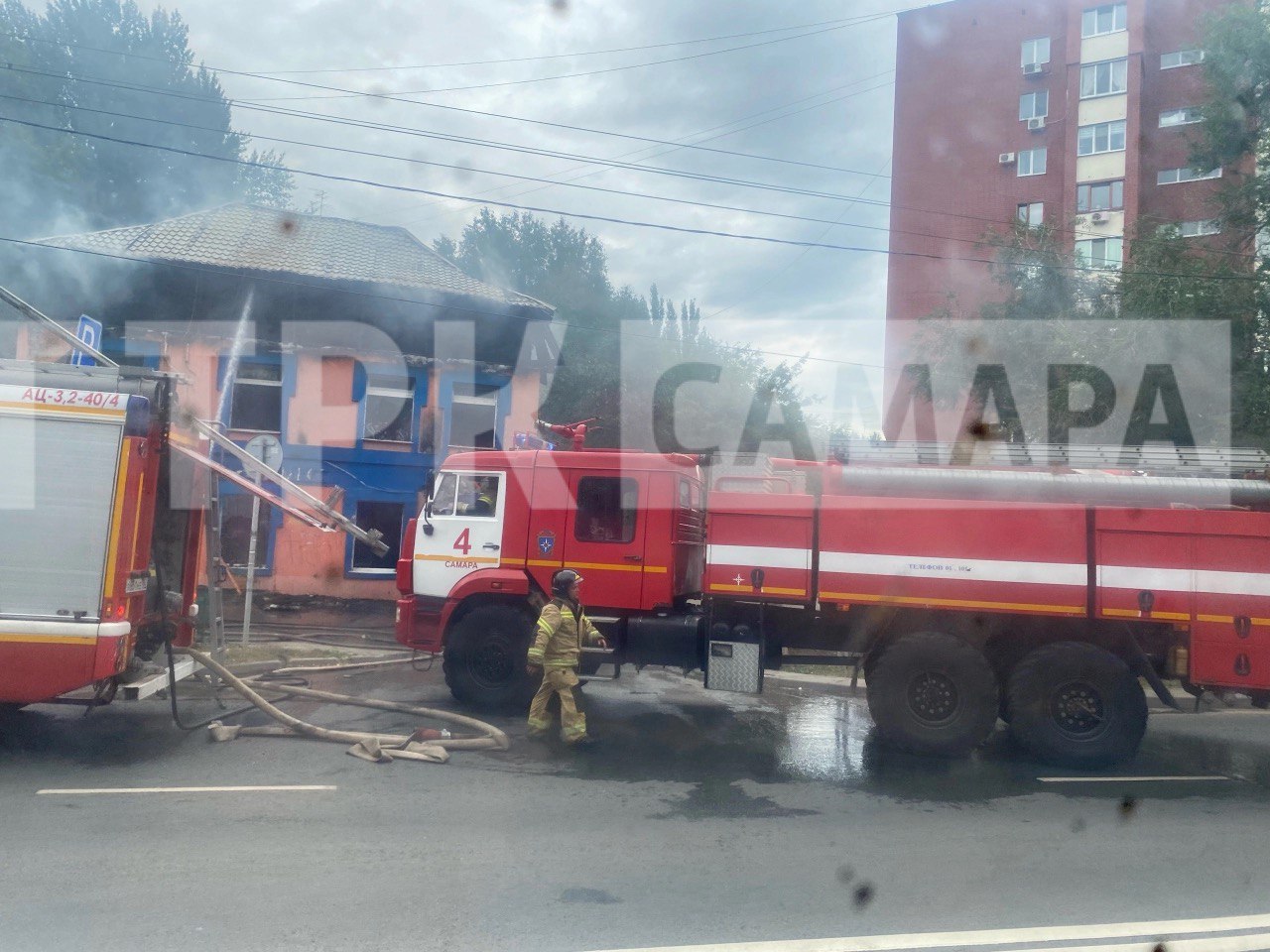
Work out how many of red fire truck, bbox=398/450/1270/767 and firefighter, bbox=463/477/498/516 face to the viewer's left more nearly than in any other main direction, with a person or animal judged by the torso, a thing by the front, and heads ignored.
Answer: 2

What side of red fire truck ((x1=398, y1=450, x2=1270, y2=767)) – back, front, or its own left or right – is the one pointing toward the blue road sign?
front

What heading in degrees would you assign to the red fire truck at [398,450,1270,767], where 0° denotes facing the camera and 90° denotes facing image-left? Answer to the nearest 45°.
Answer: approximately 90°

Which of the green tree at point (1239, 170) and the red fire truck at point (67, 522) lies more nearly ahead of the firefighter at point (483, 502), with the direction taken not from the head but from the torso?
the red fire truck

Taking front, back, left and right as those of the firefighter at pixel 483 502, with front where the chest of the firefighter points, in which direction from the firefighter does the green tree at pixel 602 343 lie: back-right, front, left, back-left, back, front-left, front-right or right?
right

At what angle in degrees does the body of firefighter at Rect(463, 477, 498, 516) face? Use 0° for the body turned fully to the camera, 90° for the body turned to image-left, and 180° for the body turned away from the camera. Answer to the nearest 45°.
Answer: approximately 90°

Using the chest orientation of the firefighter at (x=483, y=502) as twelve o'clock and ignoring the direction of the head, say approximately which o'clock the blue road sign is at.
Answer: The blue road sign is roughly at 12 o'clock from the firefighter.

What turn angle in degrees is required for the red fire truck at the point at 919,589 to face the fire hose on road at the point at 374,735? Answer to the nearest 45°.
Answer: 0° — it already faces it
